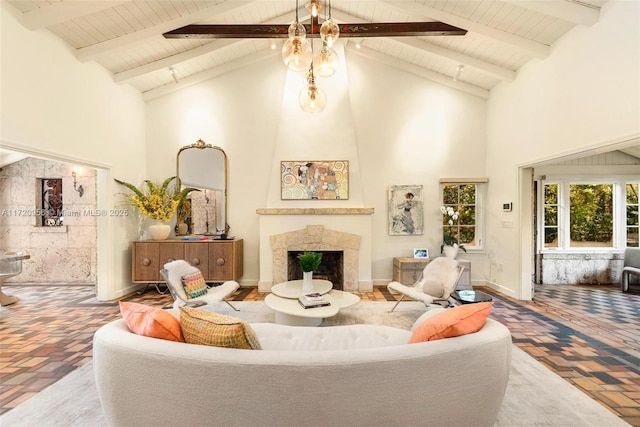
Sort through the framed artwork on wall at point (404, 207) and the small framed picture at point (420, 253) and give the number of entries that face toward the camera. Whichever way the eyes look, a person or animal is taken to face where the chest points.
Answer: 2

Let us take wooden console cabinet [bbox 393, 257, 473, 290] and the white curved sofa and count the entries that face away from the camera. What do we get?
1

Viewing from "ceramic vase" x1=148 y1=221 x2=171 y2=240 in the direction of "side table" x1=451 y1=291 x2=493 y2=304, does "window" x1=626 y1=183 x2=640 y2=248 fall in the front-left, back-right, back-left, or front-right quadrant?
front-left

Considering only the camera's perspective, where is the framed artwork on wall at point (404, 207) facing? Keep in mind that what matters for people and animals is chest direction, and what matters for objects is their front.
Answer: facing the viewer

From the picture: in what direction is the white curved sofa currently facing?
away from the camera

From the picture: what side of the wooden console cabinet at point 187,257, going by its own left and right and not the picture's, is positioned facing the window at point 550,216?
left

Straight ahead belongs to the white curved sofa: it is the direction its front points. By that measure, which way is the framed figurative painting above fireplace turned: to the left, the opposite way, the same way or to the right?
the opposite way

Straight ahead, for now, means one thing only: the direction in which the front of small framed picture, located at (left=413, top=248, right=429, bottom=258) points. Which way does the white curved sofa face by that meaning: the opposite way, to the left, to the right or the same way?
the opposite way

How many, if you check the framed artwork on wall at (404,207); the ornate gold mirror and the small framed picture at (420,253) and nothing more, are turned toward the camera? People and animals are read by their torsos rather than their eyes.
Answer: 3

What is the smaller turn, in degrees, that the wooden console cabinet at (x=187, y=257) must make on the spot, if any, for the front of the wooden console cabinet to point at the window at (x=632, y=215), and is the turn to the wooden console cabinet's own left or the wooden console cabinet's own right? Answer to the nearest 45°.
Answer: approximately 90° to the wooden console cabinet's own left

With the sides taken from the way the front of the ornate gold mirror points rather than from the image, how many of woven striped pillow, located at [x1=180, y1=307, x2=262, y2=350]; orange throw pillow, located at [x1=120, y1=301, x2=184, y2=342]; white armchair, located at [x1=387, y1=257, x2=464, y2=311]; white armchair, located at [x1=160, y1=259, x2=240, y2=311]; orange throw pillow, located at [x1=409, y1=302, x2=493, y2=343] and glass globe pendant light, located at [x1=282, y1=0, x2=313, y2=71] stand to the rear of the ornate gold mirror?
0

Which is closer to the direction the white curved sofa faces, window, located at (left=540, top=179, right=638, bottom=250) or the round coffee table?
the round coffee table

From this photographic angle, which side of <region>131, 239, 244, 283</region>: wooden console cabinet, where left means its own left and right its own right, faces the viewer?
front

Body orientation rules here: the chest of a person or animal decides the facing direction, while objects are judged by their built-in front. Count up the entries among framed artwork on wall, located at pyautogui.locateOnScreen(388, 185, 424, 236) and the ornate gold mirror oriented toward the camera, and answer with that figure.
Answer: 2

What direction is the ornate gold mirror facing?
toward the camera

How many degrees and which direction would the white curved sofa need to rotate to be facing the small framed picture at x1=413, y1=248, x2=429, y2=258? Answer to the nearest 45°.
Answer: approximately 45° to its right
